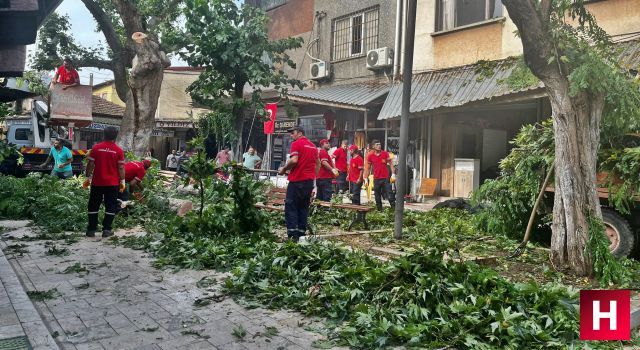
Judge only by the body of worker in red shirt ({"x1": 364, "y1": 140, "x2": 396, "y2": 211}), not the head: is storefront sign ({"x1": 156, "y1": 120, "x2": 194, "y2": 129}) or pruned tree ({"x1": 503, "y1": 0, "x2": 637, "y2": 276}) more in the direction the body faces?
the pruned tree

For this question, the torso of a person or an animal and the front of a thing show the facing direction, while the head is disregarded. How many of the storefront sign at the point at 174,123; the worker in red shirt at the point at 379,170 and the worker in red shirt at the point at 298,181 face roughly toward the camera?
2

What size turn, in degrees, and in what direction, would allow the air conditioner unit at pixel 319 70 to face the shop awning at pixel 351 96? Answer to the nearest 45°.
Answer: approximately 45° to its left

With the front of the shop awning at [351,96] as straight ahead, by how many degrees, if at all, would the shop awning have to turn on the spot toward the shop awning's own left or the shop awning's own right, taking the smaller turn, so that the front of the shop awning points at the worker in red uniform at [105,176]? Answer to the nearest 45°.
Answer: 0° — it already faces them

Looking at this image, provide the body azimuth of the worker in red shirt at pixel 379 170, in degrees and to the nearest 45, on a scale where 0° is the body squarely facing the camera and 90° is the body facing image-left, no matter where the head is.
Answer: approximately 0°

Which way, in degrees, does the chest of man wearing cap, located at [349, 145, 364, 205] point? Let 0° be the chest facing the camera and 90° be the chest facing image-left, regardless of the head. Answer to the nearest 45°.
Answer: approximately 45°
